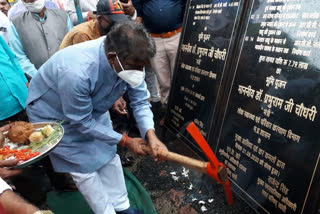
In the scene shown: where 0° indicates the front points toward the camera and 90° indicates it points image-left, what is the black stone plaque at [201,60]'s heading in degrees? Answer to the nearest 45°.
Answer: approximately 45°

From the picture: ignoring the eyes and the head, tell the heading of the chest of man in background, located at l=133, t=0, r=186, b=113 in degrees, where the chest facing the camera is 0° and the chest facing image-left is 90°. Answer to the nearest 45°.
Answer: approximately 0°

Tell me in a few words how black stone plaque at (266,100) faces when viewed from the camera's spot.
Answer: facing the viewer and to the left of the viewer

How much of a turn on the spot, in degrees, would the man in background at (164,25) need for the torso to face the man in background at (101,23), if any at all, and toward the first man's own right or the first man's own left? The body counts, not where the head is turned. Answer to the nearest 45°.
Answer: approximately 45° to the first man's own right

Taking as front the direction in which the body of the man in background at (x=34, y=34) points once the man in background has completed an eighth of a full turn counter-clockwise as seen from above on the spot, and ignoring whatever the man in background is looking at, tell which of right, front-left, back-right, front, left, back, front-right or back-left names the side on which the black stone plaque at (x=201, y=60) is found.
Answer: front

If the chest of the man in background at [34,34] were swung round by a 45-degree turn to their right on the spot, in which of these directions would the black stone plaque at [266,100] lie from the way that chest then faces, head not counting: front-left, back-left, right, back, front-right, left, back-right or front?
left

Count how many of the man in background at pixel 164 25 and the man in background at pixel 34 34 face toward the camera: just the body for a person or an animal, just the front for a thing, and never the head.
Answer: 2

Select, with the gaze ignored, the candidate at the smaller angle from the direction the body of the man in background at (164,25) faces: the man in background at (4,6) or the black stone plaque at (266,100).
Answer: the black stone plaque
